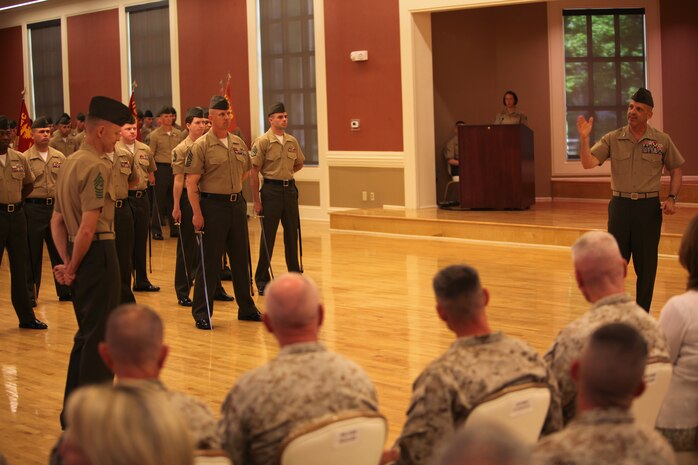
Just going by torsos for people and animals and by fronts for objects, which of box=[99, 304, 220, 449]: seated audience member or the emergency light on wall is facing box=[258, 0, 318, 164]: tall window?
the seated audience member

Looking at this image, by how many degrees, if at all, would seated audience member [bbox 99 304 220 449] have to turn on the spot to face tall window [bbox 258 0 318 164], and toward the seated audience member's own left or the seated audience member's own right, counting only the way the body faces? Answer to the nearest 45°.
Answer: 0° — they already face it

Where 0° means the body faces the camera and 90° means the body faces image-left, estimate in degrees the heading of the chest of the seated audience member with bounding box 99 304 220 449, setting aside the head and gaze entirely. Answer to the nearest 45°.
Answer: approximately 180°

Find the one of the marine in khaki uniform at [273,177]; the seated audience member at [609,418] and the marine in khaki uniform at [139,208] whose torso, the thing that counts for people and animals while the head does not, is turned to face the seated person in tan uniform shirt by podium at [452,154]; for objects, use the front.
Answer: the seated audience member at [609,418]

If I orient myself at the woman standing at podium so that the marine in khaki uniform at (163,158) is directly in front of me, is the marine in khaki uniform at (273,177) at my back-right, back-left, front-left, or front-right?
front-left

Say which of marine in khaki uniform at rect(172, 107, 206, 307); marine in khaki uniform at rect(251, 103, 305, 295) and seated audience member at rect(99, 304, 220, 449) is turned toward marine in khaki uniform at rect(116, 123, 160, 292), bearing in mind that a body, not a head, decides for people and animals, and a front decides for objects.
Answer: the seated audience member

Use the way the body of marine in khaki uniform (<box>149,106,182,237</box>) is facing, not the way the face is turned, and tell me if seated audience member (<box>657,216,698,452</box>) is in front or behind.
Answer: in front

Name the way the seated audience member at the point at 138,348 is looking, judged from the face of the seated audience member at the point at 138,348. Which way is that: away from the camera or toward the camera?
away from the camera

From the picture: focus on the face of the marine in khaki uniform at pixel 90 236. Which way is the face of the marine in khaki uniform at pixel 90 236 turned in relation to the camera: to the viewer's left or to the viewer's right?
to the viewer's right

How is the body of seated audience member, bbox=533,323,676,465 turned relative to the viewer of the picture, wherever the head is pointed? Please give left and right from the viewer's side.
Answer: facing away from the viewer

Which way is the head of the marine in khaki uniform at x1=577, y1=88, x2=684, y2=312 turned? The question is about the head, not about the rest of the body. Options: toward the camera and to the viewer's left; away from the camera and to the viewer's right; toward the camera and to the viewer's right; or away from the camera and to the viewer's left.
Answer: toward the camera and to the viewer's left

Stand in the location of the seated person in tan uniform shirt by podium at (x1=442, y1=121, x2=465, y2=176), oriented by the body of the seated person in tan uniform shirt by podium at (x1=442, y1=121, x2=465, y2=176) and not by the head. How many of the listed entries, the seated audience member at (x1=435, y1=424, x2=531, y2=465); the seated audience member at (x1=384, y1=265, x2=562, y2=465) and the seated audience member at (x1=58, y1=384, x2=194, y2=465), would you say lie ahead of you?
3

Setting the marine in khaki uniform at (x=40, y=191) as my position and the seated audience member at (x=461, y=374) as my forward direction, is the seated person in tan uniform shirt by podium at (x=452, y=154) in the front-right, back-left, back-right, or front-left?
back-left
